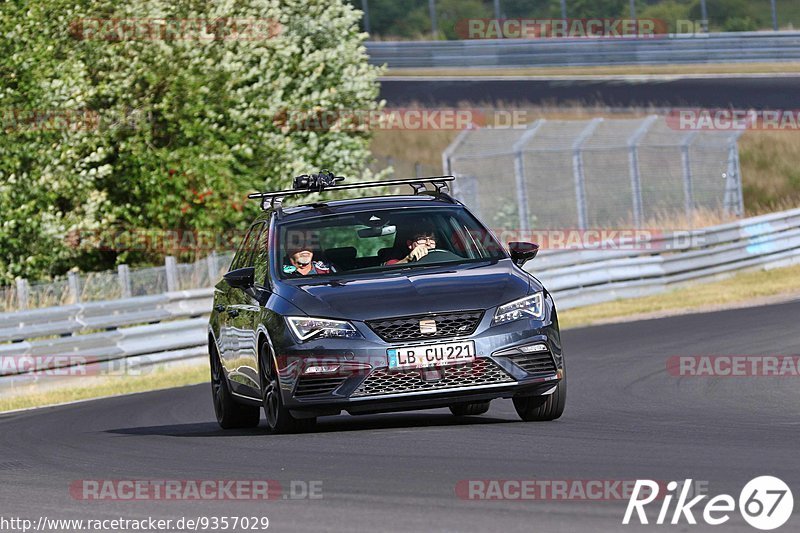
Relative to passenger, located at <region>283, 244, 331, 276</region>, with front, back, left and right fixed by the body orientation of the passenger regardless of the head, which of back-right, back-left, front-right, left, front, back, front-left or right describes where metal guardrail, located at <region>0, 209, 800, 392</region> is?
back
